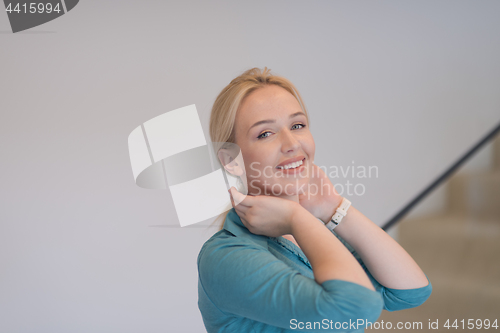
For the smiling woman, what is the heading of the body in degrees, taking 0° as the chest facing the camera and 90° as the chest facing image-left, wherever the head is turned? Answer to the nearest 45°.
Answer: approximately 315°
